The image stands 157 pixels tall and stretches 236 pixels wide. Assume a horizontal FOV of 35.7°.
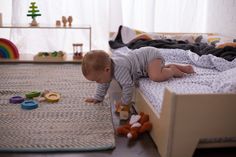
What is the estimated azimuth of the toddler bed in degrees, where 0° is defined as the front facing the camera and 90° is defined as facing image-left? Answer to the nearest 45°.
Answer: approximately 0°

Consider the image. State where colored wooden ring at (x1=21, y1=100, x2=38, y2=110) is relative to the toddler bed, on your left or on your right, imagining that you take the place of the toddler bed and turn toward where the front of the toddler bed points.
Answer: on your right

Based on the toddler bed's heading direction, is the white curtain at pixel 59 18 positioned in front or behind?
behind

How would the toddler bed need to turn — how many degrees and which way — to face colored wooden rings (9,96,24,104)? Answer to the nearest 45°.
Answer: approximately 135° to its right

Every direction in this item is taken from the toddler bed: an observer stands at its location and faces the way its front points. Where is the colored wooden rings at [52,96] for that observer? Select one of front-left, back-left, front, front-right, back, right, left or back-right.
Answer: back-right

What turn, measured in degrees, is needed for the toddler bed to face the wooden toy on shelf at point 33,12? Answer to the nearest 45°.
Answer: approximately 135° to its right

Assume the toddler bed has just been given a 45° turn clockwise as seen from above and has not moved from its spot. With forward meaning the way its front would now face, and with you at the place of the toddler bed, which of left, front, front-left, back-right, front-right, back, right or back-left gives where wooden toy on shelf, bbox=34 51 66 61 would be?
right

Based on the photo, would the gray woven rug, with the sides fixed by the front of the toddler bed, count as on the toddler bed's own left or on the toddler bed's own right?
on the toddler bed's own right
